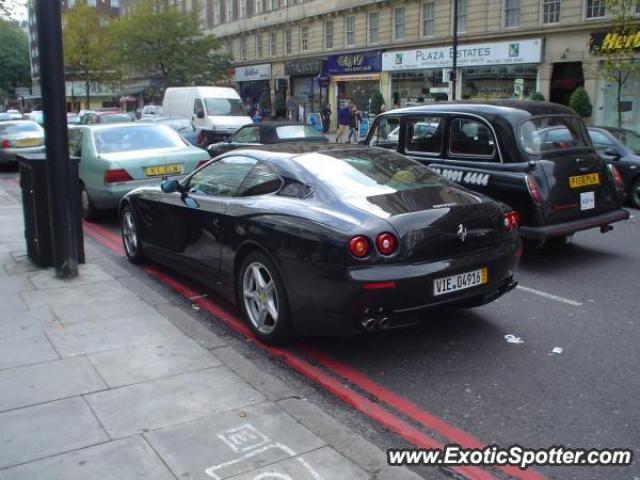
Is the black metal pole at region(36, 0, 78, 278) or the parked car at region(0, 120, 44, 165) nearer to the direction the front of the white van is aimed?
the black metal pole

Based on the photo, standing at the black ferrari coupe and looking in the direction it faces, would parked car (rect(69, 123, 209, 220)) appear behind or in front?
in front

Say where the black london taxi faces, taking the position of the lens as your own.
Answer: facing away from the viewer and to the left of the viewer

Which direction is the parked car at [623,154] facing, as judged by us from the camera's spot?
facing the viewer and to the right of the viewer

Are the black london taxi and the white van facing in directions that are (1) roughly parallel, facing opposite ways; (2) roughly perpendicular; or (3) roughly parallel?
roughly parallel, facing opposite ways

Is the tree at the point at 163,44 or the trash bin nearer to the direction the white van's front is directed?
the trash bin

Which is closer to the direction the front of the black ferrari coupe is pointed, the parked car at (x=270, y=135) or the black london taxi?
the parked car

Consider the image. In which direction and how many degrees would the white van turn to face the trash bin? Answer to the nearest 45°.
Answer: approximately 45° to its right

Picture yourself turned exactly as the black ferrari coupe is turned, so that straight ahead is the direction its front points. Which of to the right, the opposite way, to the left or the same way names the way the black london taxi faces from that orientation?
the same way

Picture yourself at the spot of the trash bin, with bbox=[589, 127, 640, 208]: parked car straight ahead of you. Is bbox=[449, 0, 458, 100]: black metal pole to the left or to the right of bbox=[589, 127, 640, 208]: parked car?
left

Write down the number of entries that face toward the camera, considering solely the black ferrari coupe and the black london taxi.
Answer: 0

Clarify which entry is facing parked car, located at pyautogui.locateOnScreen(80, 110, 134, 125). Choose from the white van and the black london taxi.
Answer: the black london taxi

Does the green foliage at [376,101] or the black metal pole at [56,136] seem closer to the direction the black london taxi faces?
the green foliage

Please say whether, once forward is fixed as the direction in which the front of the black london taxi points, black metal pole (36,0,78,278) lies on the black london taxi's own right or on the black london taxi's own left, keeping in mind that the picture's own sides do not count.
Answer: on the black london taxi's own left

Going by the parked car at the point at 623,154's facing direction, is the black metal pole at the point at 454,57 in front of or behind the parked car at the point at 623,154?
behind
